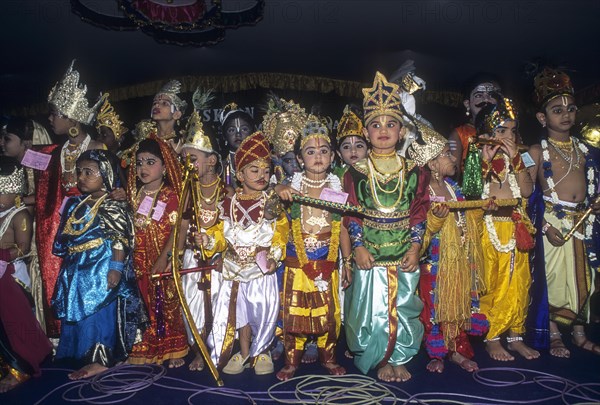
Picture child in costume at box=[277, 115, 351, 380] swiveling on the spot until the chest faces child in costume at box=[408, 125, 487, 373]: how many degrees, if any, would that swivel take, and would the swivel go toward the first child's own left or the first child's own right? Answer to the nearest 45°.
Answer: approximately 90° to the first child's own left

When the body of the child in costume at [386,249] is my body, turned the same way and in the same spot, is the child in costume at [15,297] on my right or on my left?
on my right

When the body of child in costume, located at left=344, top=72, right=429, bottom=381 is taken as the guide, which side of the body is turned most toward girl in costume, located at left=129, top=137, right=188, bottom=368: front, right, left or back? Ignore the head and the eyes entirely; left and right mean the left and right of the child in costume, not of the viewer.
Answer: right

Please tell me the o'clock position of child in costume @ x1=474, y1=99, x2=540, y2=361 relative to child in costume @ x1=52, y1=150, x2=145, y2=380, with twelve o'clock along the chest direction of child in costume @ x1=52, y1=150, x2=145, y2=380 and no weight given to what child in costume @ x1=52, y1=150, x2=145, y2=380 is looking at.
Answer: child in costume @ x1=474, y1=99, x2=540, y2=361 is roughly at 8 o'clock from child in costume @ x1=52, y1=150, x2=145, y2=380.

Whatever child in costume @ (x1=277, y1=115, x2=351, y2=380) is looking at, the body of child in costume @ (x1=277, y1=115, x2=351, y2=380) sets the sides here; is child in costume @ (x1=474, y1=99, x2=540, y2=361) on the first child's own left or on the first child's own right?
on the first child's own left

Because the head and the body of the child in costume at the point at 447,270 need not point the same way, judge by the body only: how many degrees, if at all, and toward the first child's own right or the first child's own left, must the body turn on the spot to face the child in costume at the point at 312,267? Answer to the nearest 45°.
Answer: approximately 90° to the first child's own right

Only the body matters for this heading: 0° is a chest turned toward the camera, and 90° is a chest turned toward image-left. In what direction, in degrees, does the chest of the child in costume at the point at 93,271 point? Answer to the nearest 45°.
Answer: approximately 45°

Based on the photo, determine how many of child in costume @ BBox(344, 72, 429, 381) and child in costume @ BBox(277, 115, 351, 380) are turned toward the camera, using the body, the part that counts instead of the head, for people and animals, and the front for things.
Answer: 2

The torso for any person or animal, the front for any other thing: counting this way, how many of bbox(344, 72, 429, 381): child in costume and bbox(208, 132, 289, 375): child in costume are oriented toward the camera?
2
